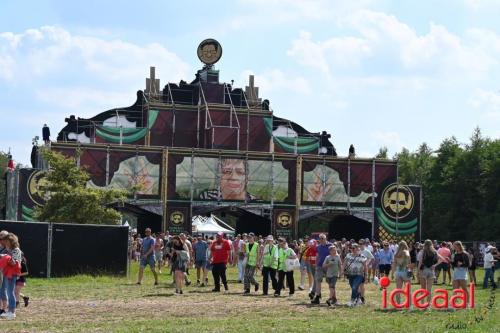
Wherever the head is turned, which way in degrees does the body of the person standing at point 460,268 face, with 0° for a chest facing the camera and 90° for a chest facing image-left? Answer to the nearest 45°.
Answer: approximately 45°

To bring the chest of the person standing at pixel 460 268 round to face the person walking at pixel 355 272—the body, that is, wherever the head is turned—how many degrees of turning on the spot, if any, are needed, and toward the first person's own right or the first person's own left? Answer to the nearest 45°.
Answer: approximately 45° to the first person's own right

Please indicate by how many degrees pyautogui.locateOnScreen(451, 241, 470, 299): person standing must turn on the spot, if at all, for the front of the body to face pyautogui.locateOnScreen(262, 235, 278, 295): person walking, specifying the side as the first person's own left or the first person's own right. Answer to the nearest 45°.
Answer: approximately 90° to the first person's own right
